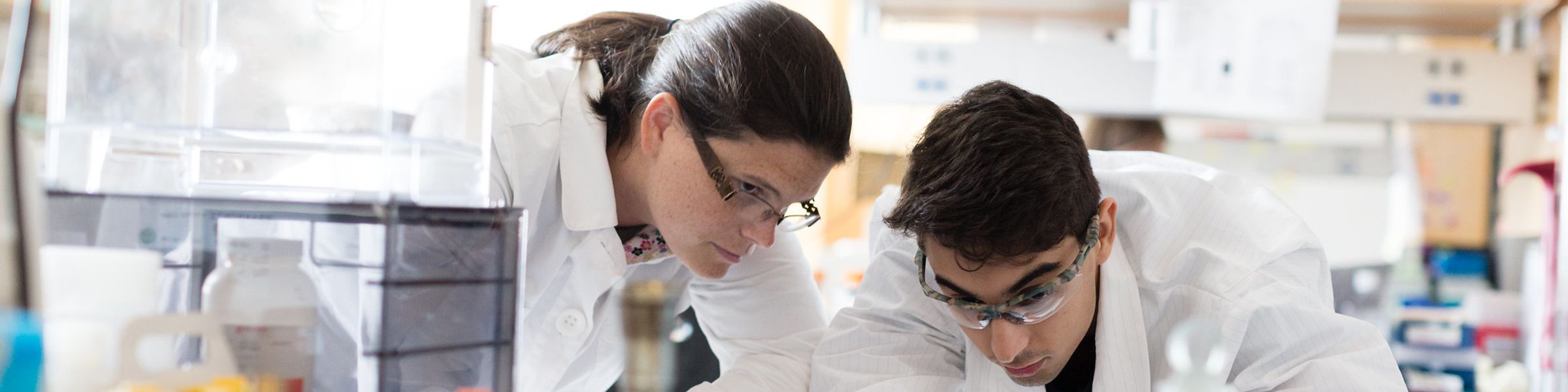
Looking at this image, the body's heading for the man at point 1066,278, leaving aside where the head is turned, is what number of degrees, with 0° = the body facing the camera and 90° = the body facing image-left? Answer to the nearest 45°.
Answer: approximately 45°

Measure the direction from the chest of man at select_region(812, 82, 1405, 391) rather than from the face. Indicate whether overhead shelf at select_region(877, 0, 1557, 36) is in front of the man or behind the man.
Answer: behind

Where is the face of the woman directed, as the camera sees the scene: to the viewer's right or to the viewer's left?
to the viewer's right

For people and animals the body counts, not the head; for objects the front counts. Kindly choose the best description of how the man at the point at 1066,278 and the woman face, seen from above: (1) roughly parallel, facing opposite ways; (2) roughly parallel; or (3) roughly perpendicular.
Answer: roughly perpendicular

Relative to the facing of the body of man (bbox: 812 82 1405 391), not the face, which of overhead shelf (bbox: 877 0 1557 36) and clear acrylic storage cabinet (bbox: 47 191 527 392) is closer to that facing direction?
the clear acrylic storage cabinet

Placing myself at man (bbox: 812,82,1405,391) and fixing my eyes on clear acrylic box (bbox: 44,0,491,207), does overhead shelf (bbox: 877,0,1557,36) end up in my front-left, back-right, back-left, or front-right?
back-right
